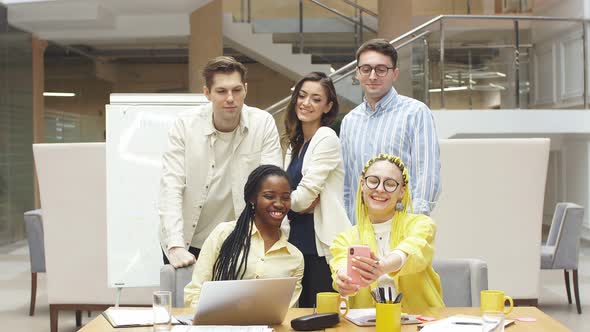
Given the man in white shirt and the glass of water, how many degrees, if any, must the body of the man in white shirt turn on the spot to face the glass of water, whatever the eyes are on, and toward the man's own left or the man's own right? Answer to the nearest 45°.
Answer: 0° — they already face it

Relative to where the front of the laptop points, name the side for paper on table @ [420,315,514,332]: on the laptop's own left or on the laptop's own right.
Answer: on the laptop's own right

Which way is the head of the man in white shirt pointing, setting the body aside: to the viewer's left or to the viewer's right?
to the viewer's right

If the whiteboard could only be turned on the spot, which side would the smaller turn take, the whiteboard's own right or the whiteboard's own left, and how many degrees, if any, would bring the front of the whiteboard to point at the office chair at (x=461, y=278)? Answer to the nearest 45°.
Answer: approximately 45° to the whiteboard's own left

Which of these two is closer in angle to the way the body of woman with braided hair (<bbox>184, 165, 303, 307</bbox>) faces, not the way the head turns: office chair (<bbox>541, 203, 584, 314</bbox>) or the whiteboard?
the office chair

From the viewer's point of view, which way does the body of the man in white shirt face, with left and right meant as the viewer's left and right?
facing the viewer

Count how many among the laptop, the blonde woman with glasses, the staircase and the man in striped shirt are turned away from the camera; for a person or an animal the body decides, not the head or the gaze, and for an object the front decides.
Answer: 1

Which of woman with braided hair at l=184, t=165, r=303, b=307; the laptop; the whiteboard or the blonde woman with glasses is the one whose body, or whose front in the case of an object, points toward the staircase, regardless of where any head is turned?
the laptop

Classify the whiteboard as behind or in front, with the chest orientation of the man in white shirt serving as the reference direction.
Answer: behind

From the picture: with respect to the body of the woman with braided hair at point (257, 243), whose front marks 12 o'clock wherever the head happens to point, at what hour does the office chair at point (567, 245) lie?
The office chair is roughly at 9 o'clock from the woman with braided hair.

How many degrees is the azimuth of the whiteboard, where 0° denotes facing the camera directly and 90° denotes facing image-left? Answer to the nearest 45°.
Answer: approximately 0°

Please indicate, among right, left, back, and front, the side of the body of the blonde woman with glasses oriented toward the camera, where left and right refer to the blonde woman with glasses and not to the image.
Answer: front

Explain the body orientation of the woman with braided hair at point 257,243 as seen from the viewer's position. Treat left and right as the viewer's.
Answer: facing the viewer and to the right of the viewer

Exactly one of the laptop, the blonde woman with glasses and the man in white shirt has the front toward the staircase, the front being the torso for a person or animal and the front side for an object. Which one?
the laptop

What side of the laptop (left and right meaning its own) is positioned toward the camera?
back
